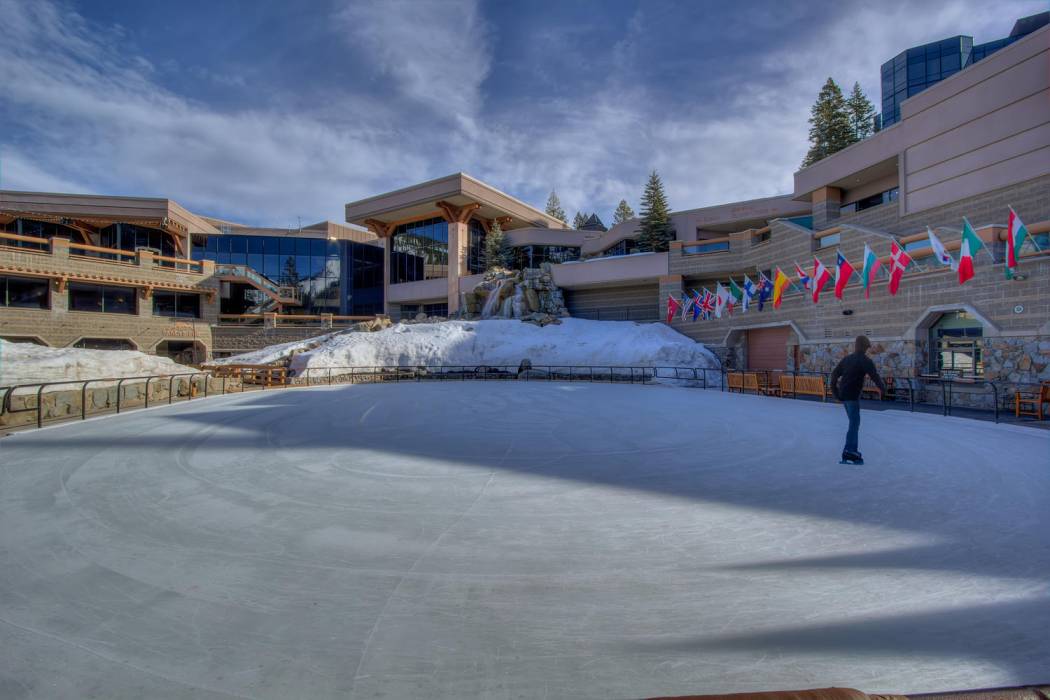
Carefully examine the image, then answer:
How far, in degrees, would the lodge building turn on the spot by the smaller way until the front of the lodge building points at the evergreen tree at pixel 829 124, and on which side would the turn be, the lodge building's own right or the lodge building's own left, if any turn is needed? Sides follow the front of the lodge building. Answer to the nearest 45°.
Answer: approximately 135° to the lodge building's own left

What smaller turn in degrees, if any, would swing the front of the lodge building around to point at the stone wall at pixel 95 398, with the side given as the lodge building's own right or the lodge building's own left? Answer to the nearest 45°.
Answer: approximately 45° to the lodge building's own right

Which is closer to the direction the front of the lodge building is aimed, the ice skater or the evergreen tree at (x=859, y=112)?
the ice skater

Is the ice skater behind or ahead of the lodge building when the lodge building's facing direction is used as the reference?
ahead

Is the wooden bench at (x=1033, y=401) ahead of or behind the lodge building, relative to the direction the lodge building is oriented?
ahead

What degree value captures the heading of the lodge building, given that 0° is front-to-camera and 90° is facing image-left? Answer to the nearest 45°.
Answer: approximately 0°
